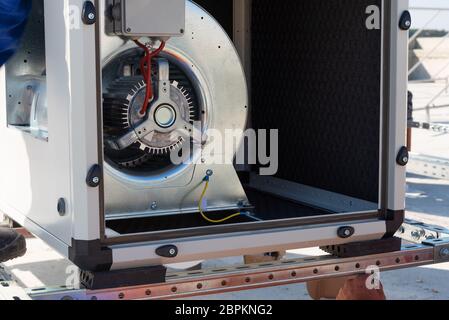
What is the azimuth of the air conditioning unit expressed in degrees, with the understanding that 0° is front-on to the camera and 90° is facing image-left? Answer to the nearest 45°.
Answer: approximately 0°
